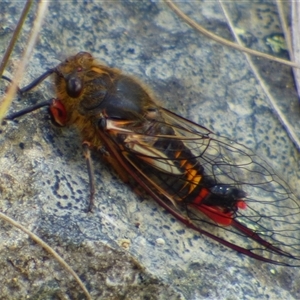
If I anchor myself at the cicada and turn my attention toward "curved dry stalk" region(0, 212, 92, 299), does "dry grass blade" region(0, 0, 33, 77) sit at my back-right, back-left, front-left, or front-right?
front-right

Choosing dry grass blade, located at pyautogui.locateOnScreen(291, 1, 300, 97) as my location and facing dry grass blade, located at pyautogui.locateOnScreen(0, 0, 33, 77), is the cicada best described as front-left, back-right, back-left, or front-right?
front-left

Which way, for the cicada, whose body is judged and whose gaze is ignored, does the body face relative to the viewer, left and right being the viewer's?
facing away from the viewer and to the left of the viewer

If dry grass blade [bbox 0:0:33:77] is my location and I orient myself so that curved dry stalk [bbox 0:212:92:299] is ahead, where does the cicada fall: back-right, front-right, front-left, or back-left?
front-left

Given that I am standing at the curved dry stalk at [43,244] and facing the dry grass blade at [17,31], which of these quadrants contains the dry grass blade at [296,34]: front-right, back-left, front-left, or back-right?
front-right

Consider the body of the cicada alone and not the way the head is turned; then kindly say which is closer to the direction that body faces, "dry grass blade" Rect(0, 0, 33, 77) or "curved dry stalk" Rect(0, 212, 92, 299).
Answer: the dry grass blade

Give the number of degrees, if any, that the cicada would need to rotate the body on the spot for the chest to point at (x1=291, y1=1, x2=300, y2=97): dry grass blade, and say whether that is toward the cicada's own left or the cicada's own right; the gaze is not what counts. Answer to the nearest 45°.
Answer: approximately 45° to the cicada's own right
